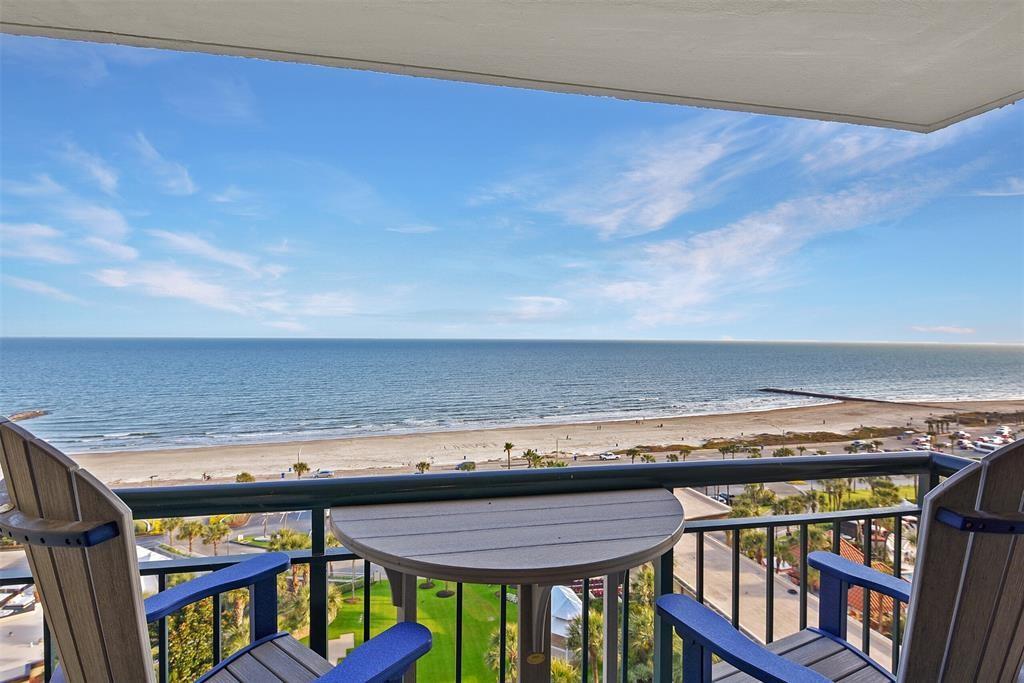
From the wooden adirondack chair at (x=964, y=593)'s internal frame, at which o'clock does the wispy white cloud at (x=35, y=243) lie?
The wispy white cloud is roughly at 11 o'clock from the wooden adirondack chair.

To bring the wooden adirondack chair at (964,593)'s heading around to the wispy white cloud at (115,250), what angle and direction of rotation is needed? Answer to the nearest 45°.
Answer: approximately 45° to its left

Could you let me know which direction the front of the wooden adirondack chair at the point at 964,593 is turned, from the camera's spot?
facing away from the viewer and to the left of the viewer

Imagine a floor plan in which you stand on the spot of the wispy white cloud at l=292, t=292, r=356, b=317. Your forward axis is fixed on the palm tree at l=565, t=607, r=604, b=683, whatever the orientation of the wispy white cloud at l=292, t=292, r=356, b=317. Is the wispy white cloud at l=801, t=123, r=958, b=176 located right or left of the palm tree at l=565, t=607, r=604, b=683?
left

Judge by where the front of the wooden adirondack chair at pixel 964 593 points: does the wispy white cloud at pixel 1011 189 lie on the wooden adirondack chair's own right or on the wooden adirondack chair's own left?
on the wooden adirondack chair's own right

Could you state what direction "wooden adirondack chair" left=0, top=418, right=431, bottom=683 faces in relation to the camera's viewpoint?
facing away from the viewer and to the right of the viewer

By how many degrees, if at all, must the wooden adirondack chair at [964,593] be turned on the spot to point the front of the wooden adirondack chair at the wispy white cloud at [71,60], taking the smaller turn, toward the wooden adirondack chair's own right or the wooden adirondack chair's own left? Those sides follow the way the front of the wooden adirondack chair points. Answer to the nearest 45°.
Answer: approximately 45° to the wooden adirondack chair's own left
